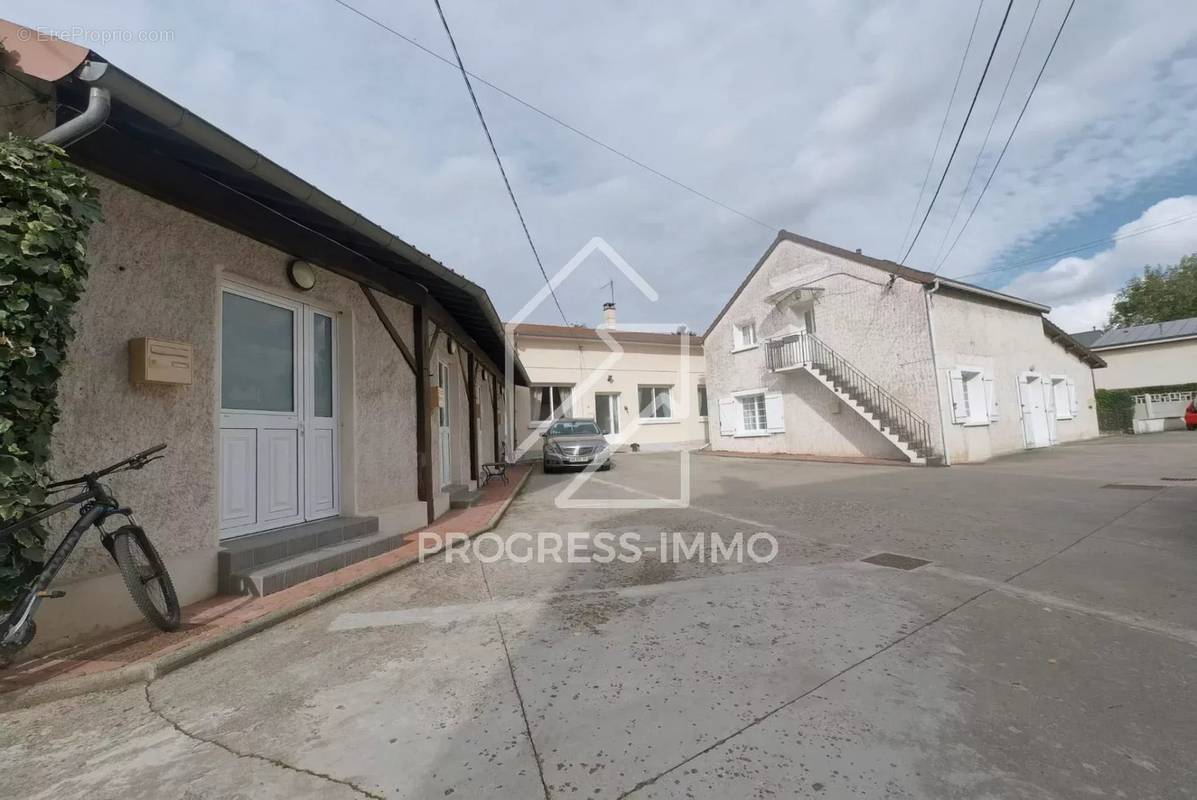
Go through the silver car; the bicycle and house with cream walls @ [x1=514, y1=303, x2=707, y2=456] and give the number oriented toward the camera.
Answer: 2

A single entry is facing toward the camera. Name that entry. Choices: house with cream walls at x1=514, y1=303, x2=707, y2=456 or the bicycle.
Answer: the house with cream walls

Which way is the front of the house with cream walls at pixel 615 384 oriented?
toward the camera

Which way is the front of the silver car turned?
toward the camera

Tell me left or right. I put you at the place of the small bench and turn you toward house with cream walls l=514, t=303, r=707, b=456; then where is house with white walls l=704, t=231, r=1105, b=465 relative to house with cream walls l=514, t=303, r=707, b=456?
right

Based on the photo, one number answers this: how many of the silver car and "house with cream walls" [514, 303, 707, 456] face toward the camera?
2

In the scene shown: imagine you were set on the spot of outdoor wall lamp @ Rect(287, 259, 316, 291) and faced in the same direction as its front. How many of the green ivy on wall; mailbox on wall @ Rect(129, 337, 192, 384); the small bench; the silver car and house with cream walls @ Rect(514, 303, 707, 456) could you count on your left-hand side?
3

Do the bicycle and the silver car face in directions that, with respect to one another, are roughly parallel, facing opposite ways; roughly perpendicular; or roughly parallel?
roughly parallel, facing opposite ways

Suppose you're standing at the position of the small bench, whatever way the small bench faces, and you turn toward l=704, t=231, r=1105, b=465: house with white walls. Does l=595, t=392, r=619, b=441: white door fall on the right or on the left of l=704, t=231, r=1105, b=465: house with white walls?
left

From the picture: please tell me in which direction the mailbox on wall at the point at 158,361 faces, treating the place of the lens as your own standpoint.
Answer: facing the viewer and to the right of the viewer

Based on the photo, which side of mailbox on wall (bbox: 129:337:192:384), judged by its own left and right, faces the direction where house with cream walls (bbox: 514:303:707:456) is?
left

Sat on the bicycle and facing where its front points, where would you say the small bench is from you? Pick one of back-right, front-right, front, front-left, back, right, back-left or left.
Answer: front

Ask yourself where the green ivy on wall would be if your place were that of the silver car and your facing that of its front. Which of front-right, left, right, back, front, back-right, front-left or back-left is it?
front

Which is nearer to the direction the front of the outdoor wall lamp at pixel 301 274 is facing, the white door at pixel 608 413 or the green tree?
the green tree

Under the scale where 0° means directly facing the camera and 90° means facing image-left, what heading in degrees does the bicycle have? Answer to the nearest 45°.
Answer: approximately 225°
